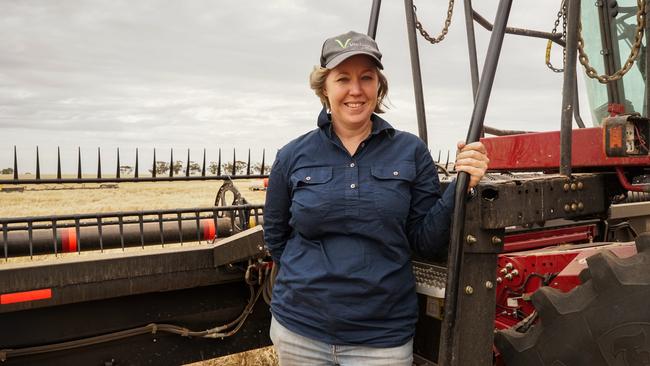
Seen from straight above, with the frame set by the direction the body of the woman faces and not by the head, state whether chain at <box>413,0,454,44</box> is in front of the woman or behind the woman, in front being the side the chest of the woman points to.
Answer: behind

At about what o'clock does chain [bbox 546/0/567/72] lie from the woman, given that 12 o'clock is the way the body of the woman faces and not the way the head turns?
The chain is roughly at 7 o'clock from the woman.

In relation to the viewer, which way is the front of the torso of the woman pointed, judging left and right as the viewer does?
facing the viewer

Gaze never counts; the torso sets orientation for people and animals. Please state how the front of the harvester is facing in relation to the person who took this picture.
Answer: facing away from the viewer and to the left of the viewer
